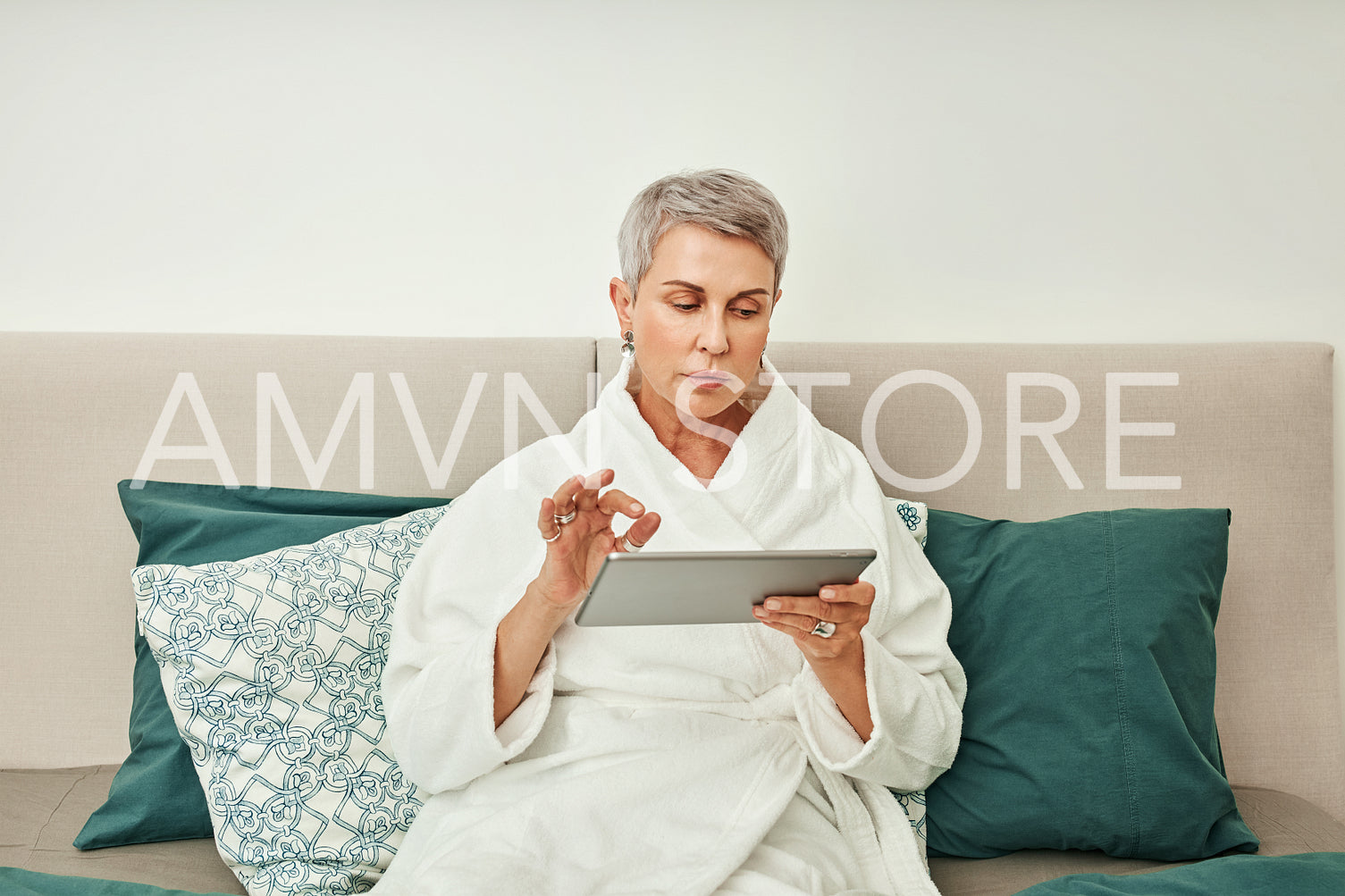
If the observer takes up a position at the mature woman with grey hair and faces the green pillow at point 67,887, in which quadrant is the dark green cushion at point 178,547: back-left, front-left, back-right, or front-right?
front-right

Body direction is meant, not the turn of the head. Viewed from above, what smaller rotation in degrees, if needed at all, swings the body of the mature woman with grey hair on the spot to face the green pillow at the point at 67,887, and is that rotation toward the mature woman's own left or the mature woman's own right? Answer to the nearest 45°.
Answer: approximately 90° to the mature woman's own right

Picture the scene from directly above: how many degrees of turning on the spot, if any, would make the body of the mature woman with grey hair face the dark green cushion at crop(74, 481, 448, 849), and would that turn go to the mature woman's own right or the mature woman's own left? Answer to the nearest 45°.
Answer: approximately 90° to the mature woman's own right

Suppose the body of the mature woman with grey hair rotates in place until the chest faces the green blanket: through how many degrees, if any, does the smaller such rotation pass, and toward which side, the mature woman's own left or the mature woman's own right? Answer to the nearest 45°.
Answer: approximately 90° to the mature woman's own left

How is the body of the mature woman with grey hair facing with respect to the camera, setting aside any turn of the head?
toward the camera

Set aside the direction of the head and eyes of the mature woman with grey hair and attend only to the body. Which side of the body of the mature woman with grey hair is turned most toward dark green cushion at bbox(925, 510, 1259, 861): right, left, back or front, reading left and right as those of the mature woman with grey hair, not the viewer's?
left
